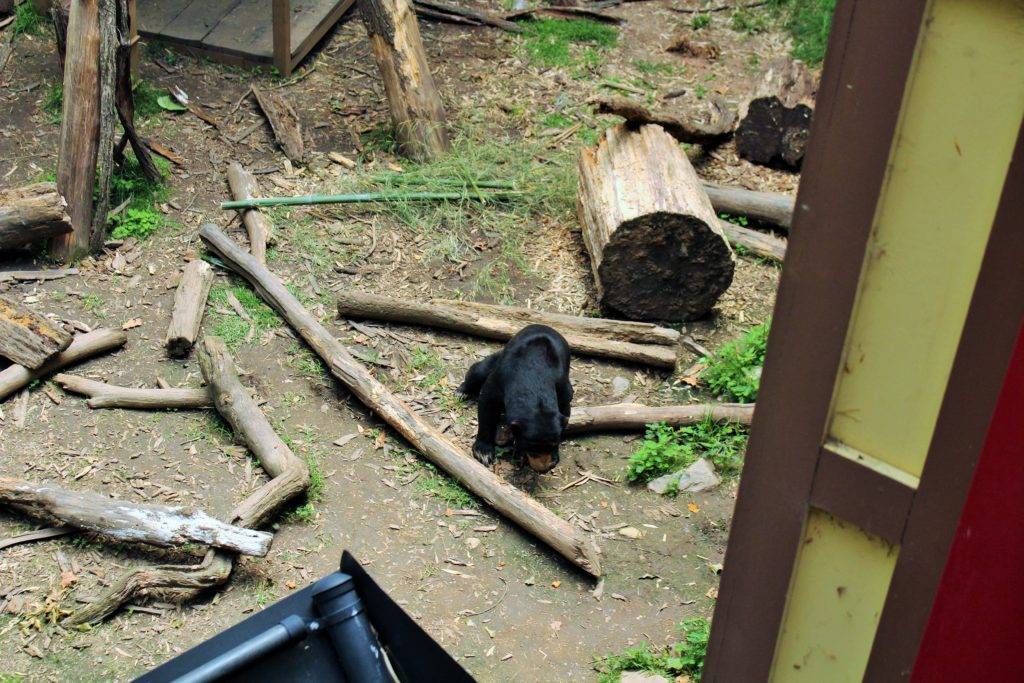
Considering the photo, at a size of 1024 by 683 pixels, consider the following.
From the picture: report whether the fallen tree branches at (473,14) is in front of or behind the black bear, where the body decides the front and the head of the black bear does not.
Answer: behind

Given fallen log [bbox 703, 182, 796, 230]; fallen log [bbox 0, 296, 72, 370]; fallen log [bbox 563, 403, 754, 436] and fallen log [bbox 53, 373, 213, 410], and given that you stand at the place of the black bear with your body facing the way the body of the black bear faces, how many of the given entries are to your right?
2

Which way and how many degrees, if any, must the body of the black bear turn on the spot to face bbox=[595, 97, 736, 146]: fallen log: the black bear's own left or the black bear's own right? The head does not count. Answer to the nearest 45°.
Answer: approximately 180°

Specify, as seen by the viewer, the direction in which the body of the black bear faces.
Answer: toward the camera

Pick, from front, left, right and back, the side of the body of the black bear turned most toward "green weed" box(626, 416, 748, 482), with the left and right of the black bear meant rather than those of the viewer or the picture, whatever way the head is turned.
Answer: left

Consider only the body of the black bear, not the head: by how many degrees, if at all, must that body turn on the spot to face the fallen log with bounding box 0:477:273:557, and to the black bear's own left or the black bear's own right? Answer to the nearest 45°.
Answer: approximately 45° to the black bear's own right

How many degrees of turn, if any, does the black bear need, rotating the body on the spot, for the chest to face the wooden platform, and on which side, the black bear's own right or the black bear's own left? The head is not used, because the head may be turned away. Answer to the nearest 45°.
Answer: approximately 135° to the black bear's own right

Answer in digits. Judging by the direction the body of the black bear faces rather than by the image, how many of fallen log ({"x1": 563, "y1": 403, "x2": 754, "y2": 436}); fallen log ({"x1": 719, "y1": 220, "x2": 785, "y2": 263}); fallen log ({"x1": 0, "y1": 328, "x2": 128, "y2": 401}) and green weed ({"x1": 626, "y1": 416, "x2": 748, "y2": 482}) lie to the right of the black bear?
1

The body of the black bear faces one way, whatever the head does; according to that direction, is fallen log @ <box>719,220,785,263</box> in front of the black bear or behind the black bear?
behind

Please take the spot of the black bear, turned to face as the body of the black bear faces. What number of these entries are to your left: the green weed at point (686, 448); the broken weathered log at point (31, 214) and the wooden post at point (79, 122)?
1

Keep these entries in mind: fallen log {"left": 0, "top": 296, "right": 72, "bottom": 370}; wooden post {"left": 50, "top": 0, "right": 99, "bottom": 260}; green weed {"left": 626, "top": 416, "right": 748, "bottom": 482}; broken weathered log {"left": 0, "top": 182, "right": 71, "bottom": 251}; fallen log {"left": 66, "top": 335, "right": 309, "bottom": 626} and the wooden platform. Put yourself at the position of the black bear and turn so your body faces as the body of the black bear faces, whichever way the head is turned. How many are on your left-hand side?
1

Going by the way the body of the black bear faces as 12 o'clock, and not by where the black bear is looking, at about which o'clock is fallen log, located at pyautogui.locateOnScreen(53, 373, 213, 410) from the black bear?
The fallen log is roughly at 3 o'clock from the black bear.

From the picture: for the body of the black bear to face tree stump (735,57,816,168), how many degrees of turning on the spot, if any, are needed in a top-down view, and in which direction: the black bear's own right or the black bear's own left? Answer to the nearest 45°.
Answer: approximately 135° to the black bear's own left

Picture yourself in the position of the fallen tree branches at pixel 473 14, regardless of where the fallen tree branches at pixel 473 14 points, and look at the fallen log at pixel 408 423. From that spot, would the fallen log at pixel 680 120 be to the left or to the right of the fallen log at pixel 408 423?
left

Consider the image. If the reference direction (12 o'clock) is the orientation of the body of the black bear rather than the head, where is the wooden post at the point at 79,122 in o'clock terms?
The wooden post is roughly at 4 o'clock from the black bear.

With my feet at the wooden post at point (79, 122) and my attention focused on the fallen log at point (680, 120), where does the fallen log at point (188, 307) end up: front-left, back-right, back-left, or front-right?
front-right

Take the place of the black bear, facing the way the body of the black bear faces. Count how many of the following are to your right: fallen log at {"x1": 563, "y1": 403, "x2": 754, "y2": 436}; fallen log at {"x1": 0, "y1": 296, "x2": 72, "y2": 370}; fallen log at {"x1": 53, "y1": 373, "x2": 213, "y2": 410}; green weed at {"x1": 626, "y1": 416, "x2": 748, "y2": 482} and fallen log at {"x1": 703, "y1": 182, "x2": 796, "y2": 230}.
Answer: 2

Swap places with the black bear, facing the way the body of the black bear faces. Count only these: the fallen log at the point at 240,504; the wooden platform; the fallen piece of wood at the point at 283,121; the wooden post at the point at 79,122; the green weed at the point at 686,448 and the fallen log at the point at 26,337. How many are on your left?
1
